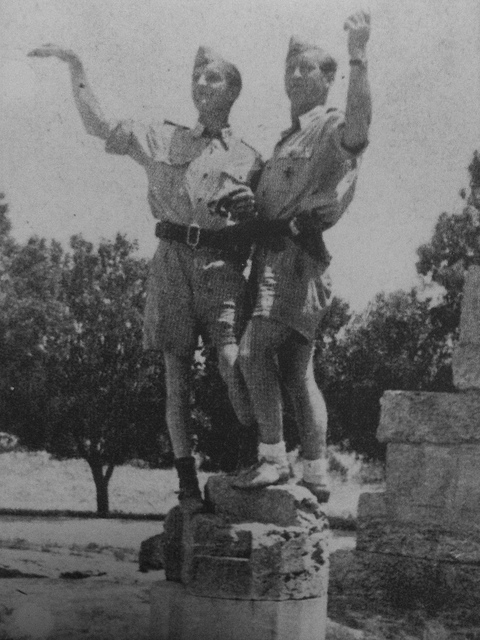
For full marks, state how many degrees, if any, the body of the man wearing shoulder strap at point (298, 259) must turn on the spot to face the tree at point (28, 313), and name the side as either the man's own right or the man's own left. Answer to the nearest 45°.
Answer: approximately 90° to the man's own right

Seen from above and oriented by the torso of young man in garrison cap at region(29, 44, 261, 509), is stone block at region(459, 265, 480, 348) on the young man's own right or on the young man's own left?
on the young man's own left

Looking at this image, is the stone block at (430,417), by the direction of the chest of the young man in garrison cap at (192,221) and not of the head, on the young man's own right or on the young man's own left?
on the young man's own left

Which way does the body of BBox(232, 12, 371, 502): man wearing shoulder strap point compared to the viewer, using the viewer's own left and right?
facing the viewer and to the left of the viewer

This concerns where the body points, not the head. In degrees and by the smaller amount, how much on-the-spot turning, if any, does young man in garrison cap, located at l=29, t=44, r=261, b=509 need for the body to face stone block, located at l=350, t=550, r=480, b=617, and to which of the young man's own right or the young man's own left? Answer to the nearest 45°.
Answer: approximately 135° to the young man's own left

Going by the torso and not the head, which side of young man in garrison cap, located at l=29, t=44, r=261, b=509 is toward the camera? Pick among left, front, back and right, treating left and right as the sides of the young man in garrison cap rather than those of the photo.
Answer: front

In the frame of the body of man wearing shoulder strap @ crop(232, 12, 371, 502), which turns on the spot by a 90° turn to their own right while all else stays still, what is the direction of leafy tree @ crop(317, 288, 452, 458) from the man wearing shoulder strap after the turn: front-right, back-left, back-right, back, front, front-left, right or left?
front-right

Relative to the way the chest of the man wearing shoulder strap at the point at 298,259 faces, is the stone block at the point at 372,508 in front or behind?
behind

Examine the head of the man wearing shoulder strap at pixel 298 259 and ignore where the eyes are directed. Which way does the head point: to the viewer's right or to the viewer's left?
to the viewer's left
